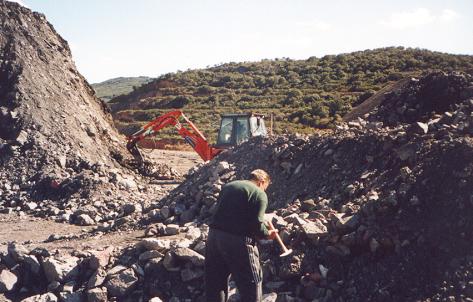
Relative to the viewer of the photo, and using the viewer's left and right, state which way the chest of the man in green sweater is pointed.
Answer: facing away from the viewer and to the right of the viewer

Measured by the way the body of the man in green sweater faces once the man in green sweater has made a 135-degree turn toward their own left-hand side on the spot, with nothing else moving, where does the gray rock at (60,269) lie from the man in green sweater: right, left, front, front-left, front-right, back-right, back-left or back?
front-right

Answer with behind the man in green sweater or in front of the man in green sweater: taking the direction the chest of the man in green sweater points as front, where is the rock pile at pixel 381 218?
in front

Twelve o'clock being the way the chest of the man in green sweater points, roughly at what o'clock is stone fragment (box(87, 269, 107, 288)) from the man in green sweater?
The stone fragment is roughly at 9 o'clock from the man in green sweater.

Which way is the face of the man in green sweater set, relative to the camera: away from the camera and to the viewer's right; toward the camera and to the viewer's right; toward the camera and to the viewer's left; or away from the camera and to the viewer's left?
away from the camera and to the viewer's right
